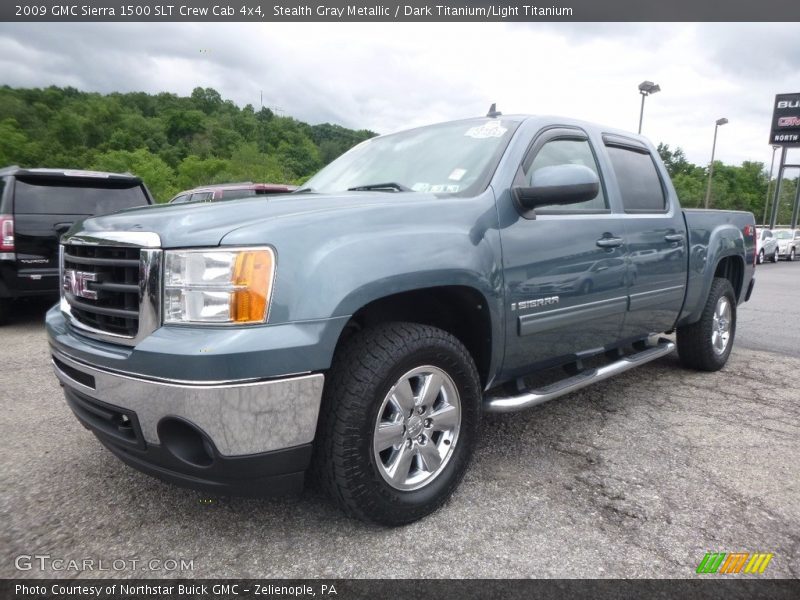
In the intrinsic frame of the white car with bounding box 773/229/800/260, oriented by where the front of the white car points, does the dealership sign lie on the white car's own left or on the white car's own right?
on the white car's own right

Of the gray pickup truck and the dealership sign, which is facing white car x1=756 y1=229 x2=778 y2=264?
the dealership sign

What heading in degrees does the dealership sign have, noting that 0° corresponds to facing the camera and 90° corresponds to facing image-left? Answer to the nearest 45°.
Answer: approximately 0°

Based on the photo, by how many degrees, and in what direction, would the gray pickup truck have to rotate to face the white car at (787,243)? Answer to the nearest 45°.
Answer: approximately 180°

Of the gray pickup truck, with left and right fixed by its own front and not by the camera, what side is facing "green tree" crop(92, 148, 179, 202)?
right

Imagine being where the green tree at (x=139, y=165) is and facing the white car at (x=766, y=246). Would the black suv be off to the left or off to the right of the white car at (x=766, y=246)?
right

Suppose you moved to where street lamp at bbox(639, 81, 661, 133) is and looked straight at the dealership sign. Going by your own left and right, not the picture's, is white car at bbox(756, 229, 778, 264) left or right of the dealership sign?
right

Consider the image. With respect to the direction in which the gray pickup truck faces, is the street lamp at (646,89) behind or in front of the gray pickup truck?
behind

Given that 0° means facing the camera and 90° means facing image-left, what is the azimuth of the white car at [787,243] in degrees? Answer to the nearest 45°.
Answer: approximately 45°

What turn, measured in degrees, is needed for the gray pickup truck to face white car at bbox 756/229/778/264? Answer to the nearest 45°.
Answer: approximately 180°
